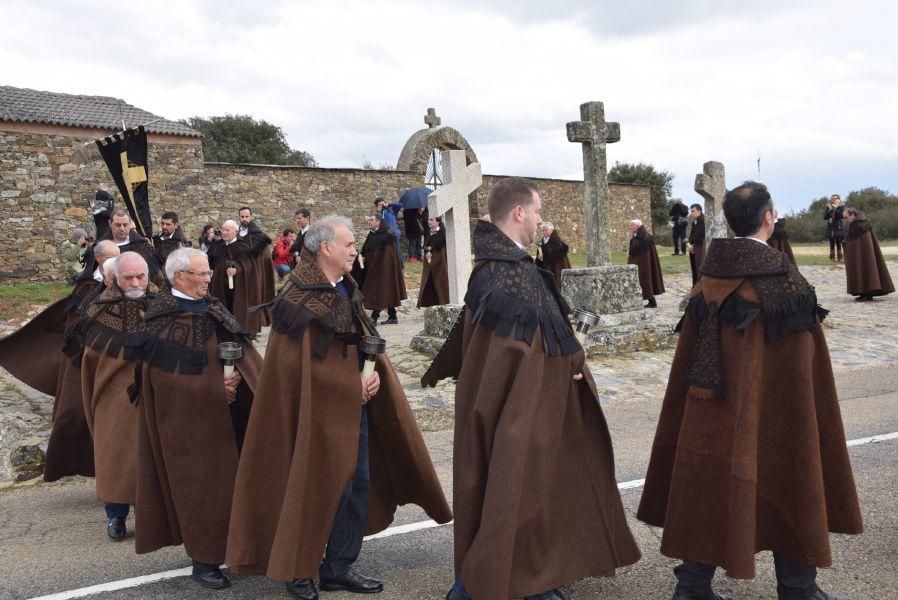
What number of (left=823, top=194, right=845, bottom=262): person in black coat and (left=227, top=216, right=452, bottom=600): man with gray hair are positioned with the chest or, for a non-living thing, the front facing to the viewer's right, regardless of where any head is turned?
1

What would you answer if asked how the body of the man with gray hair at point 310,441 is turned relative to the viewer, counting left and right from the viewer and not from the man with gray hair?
facing to the right of the viewer

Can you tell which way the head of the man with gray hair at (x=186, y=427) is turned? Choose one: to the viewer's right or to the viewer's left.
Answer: to the viewer's right

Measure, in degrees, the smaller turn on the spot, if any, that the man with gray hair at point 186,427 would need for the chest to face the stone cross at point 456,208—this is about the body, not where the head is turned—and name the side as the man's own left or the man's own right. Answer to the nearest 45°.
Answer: approximately 90° to the man's own left

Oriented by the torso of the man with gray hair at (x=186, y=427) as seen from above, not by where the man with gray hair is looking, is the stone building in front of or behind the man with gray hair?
behind

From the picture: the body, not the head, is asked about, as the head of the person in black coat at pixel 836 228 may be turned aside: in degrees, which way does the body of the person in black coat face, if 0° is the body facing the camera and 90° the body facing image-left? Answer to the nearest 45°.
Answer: approximately 0°
